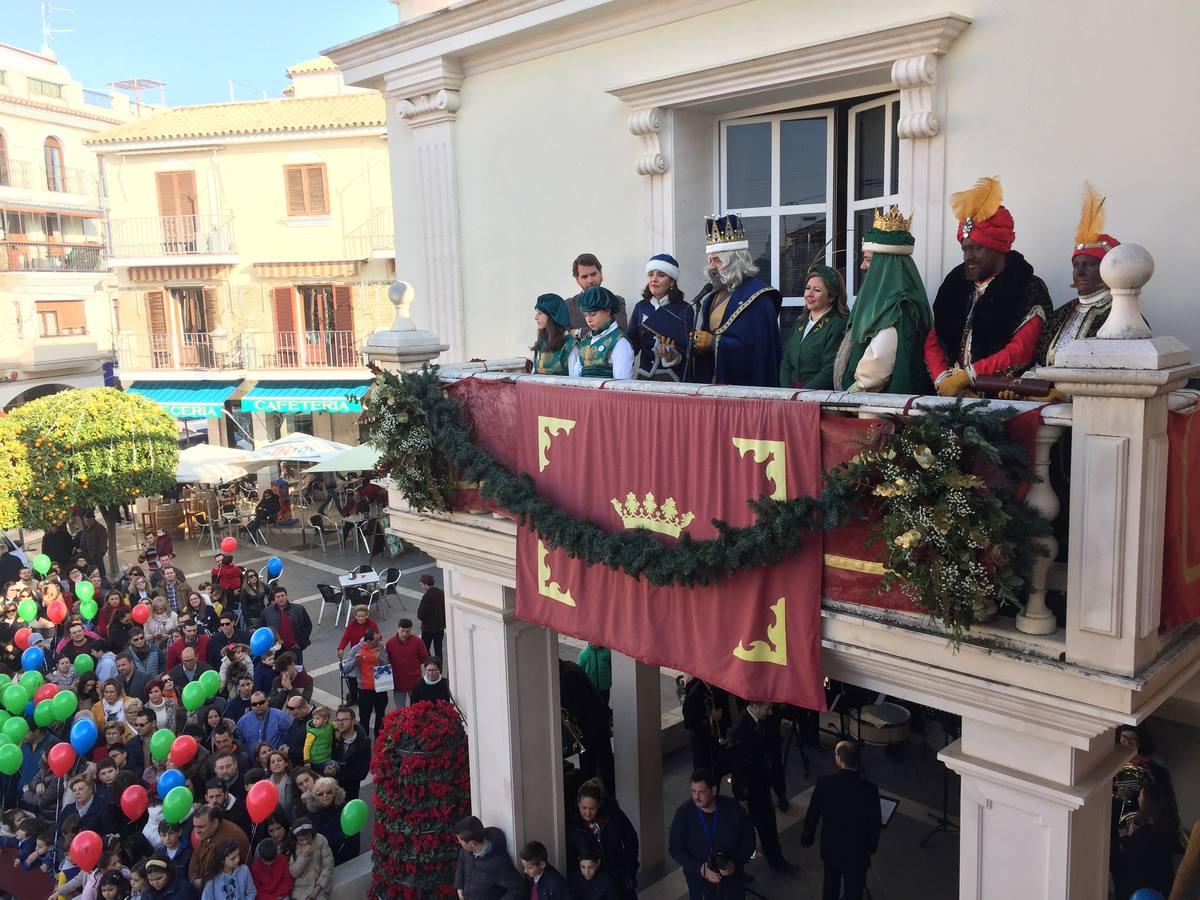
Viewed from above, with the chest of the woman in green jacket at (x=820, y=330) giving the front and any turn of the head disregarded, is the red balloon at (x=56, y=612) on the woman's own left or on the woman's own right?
on the woman's own right

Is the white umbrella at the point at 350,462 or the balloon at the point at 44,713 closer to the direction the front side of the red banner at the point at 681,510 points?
the balloon

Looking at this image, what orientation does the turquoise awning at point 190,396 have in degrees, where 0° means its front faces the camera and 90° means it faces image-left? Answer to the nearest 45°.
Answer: approximately 0°

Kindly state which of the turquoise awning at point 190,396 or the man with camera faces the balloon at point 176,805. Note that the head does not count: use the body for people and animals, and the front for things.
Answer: the turquoise awning

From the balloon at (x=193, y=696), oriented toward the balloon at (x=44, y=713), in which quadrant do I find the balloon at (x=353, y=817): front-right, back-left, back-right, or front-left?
back-left

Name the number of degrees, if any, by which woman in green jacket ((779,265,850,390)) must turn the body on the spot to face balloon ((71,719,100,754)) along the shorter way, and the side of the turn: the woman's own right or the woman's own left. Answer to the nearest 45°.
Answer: approximately 45° to the woman's own right

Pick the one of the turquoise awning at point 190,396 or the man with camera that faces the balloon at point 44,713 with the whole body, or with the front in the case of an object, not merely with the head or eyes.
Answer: the turquoise awning

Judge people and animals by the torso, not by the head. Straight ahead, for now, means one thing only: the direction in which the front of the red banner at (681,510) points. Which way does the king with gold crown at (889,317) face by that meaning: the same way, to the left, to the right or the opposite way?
to the right

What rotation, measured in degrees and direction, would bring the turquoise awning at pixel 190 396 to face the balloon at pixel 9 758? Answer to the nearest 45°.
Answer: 0° — it already faces it

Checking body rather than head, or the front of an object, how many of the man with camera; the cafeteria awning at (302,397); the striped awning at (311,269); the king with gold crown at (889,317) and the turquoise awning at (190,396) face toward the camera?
4

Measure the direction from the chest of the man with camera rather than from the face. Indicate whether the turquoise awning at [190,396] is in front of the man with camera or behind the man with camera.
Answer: behind

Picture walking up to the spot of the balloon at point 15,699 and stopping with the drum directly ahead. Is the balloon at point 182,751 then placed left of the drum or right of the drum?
right
